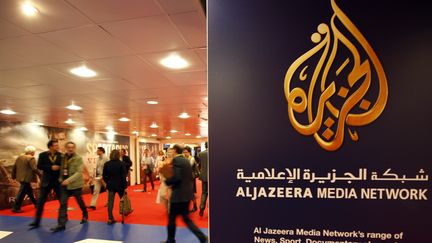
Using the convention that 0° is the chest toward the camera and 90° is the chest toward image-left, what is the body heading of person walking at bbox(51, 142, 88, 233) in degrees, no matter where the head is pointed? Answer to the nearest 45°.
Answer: approximately 45°

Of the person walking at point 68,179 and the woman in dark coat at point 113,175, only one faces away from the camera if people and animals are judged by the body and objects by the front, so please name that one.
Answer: the woman in dark coat

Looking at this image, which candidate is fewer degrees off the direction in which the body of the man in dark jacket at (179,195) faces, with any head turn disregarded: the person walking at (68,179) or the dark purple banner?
the person walking

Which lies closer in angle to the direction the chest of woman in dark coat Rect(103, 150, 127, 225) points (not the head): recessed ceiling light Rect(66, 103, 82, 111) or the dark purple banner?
the recessed ceiling light

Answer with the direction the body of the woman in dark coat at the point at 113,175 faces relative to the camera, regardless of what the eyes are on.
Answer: away from the camera
